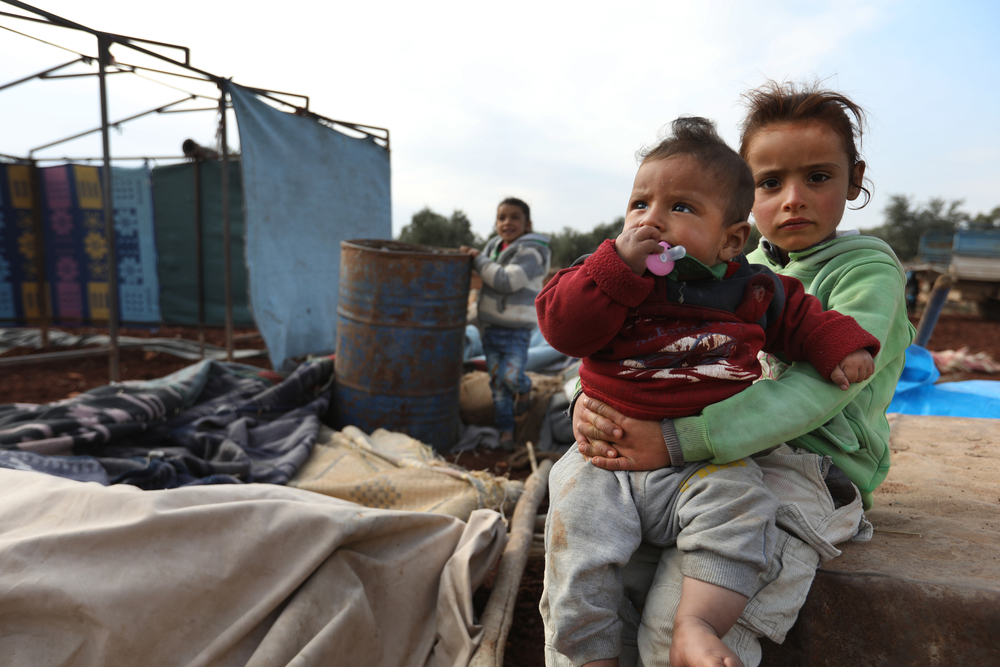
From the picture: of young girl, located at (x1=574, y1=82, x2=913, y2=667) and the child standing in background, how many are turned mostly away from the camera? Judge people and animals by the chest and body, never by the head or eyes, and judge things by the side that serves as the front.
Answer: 0

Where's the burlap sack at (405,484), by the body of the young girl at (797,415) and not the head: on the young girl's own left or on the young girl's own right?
on the young girl's own right

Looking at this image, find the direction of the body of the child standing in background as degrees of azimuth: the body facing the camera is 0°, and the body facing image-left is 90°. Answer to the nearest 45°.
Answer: approximately 45°

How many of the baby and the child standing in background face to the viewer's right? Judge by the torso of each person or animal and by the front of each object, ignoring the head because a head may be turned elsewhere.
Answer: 0

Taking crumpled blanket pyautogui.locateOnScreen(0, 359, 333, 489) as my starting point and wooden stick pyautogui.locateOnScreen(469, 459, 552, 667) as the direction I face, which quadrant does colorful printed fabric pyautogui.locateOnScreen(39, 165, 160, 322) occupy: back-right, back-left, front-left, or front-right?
back-left

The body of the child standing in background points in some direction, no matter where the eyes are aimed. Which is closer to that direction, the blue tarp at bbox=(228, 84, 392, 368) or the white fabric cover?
the white fabric cover

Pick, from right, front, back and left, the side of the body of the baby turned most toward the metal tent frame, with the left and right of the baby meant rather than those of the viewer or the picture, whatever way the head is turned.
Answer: right

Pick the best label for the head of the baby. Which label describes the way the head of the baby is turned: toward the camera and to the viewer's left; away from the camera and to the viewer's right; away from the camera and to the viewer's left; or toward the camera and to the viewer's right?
toward the camera and to the viewer's left

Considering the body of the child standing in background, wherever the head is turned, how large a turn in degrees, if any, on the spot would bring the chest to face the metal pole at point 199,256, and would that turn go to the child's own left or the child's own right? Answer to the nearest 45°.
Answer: approximately 90° to the child's own right

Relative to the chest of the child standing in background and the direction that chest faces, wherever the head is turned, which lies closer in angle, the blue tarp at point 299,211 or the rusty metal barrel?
the rusty metal barrel

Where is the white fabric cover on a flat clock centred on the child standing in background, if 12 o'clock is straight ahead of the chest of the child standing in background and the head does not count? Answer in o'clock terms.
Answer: The white fabric cover is roughly at 11 o'clock from the child standing in background.
